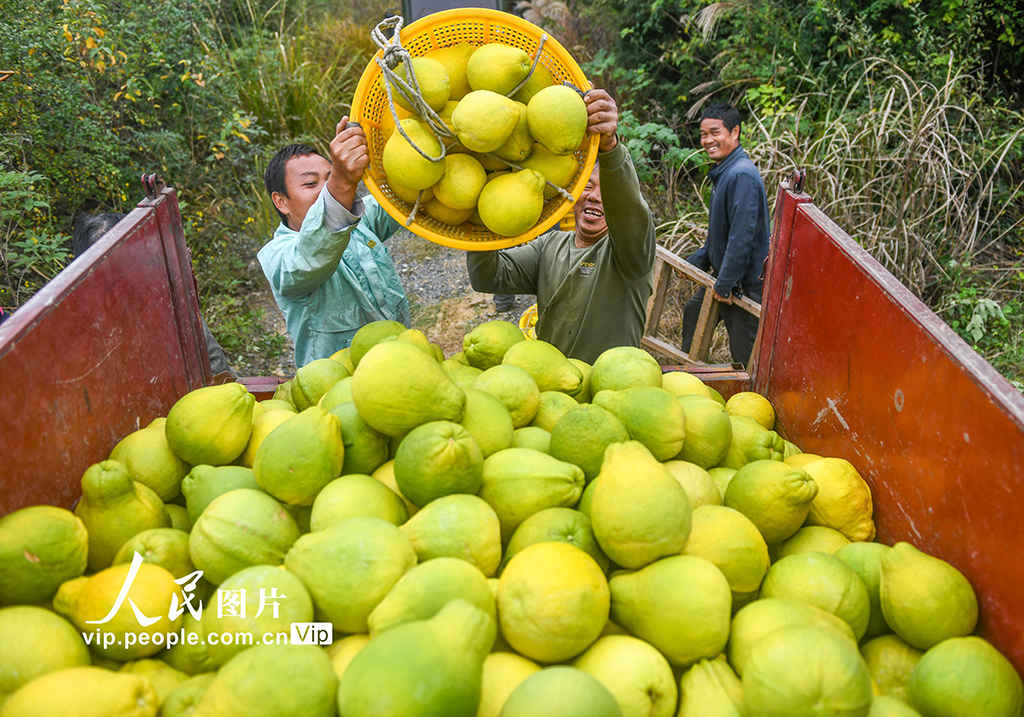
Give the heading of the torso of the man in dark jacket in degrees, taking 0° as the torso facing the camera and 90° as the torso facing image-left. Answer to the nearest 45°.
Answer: approximately 90°

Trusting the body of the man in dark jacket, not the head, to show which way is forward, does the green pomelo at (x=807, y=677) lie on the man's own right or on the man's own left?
on the man's own left
